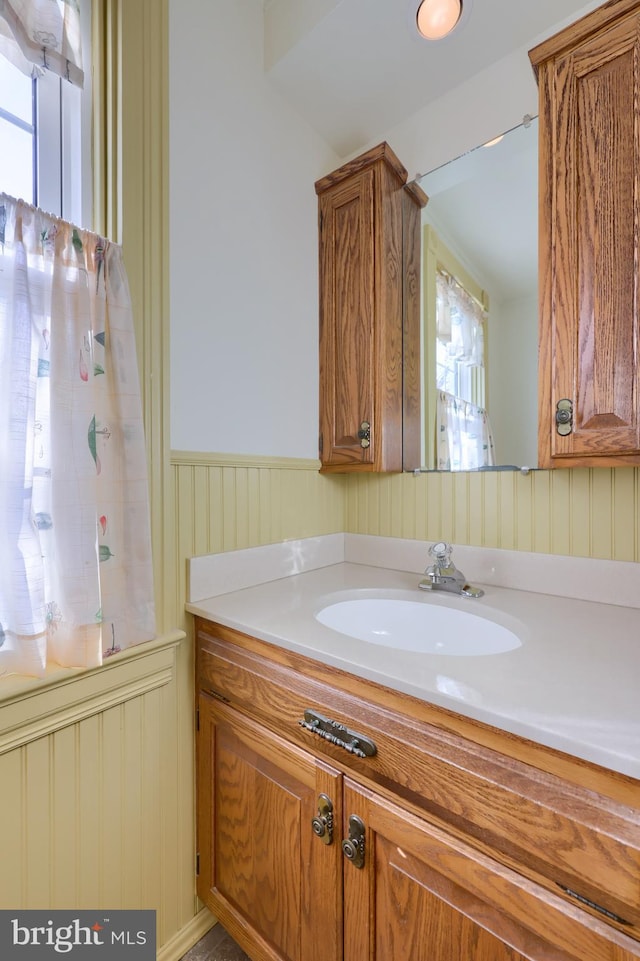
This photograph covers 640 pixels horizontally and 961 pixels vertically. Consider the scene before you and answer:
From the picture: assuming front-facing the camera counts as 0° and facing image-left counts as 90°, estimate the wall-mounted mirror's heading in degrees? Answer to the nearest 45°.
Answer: approximately 45°

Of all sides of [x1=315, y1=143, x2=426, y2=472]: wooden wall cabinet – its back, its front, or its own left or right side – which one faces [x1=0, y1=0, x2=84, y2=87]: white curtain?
front

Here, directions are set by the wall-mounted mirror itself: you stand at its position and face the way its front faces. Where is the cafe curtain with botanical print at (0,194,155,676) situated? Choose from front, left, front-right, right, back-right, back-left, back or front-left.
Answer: front

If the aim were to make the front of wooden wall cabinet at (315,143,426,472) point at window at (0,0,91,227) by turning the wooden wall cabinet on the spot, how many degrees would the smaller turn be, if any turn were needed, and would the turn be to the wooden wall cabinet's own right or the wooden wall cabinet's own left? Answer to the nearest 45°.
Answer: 0° — it already faces it

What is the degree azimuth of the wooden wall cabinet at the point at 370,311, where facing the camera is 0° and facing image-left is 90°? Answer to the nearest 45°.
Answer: approximately 45°

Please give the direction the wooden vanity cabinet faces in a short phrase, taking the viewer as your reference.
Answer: facing the viewer and to the left of the viewer
